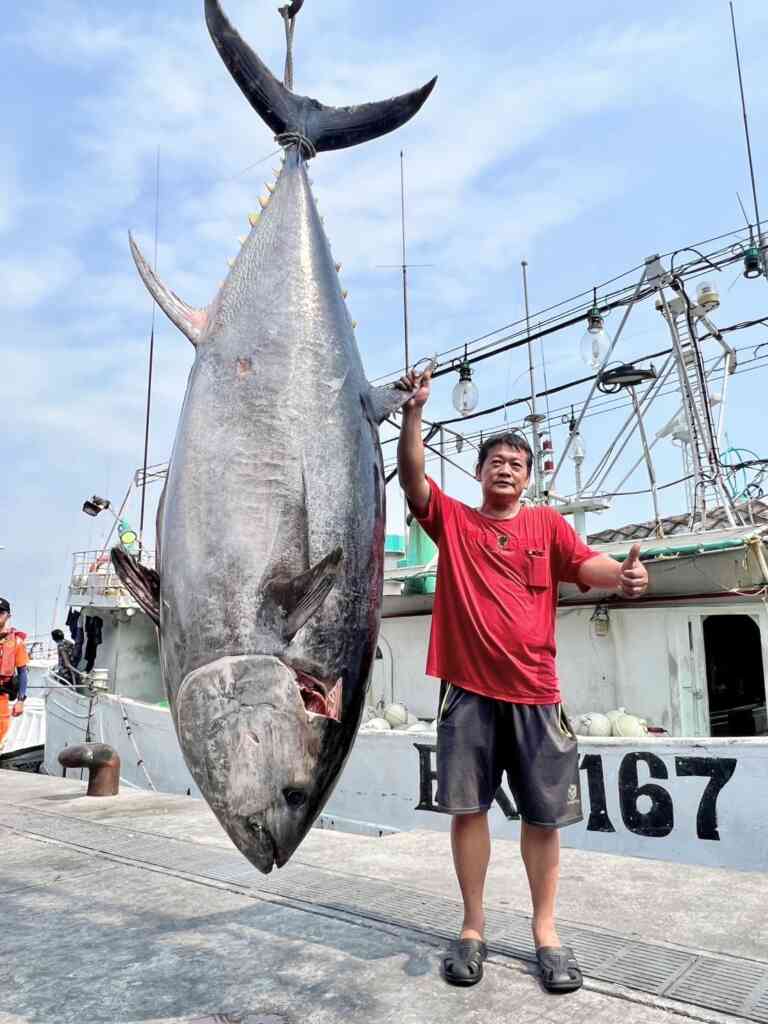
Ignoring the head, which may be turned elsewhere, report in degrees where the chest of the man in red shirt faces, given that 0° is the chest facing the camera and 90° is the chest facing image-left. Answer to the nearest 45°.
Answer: approximately 0°

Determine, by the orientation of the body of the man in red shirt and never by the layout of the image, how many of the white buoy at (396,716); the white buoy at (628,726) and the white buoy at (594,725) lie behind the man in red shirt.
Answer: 3

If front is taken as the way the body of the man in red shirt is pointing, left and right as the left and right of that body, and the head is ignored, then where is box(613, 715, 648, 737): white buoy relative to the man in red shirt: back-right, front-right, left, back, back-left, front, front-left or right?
back

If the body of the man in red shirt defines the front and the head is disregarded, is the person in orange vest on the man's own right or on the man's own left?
on the man's own right

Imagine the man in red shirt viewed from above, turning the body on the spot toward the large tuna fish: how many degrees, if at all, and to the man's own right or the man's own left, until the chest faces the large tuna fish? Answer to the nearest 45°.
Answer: approximately 45° to the man's own right

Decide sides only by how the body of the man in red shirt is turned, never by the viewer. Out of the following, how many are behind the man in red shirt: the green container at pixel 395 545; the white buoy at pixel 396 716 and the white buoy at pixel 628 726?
3

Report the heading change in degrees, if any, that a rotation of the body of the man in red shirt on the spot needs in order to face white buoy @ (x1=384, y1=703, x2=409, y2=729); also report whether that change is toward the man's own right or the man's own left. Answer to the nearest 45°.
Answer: approximately 180°

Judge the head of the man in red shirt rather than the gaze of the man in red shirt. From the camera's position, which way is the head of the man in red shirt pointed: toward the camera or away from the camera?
toward the camera

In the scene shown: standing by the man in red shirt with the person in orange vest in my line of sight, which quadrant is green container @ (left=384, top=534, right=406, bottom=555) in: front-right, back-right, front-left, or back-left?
front-right

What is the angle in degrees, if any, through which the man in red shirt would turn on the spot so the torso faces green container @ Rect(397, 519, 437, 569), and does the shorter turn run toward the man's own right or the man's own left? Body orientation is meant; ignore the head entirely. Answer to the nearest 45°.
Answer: approximately 180°

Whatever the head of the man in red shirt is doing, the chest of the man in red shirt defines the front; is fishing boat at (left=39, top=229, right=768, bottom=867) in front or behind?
behind

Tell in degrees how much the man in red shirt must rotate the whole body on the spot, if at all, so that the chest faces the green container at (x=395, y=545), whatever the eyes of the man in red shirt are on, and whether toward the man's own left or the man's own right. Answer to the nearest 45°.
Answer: approximately 180°
